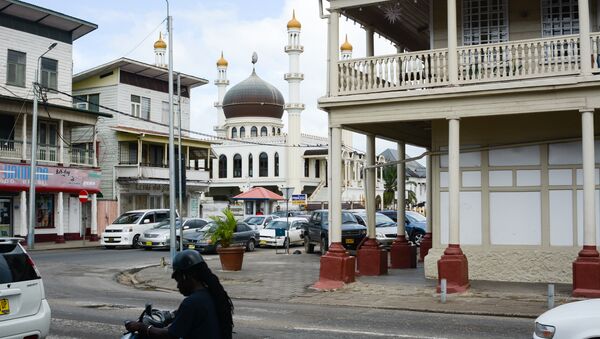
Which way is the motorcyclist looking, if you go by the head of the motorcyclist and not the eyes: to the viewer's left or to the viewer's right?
to the viewer's left

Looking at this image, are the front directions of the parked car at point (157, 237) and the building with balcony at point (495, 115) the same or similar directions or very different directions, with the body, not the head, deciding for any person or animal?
same or similar directions

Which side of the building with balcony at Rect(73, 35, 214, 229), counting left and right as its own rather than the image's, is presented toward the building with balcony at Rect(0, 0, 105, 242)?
right

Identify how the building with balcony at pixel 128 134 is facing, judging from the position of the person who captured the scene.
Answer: facing the viewer and to the right of the viewer

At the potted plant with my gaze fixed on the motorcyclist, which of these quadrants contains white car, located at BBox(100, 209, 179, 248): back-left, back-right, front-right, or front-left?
back-right

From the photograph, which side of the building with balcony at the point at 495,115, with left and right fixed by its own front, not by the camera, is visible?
front

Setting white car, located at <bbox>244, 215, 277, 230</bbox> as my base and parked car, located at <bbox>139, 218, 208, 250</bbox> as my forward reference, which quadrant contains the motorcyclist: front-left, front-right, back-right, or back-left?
front-left

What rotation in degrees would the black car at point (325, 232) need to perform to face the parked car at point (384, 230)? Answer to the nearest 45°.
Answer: approximately 90° to its left

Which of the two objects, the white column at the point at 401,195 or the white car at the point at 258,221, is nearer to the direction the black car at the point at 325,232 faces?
the white column

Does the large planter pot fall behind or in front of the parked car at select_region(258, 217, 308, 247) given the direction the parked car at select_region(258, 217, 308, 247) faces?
in front

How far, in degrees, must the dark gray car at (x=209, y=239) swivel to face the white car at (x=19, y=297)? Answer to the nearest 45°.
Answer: approximately 45° to its left

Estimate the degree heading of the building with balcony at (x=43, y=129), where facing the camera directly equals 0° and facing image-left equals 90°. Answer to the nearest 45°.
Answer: approximately 315°

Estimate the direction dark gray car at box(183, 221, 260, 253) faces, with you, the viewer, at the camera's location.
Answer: facing the viewer and to the left of the viewer

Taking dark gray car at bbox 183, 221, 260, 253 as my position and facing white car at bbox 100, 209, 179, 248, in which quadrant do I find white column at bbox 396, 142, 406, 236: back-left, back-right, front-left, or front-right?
back-left

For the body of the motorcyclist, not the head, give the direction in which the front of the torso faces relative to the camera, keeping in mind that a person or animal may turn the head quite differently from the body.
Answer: to the viewer's left

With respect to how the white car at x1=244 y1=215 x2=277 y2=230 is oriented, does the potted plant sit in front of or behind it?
in front
